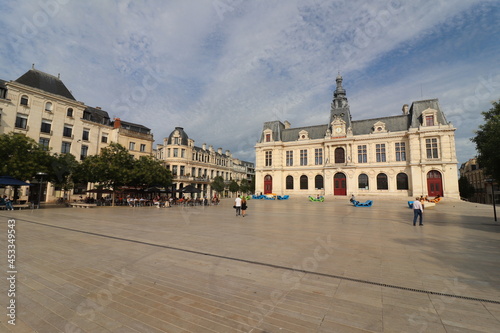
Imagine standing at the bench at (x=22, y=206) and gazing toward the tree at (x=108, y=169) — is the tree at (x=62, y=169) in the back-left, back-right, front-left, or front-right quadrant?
front-left

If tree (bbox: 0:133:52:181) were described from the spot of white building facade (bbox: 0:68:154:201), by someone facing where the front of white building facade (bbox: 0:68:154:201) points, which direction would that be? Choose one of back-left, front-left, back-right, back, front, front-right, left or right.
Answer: front-right

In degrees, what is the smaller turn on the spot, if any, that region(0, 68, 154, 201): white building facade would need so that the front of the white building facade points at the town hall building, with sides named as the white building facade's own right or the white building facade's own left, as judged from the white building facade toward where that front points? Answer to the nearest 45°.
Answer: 0° — it already faces it

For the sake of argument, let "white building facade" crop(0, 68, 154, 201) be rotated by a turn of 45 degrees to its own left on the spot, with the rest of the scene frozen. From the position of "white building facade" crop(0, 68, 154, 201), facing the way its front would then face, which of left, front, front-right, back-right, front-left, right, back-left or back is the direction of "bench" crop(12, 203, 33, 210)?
right

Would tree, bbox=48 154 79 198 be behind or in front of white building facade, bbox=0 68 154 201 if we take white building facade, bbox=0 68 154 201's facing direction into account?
in front

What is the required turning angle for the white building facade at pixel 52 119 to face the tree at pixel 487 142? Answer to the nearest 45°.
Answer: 0° — it already faces it

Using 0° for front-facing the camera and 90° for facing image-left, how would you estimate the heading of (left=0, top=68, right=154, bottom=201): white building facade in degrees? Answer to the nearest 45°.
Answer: approximately 315°

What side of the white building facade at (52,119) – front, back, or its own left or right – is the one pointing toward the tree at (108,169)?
front
